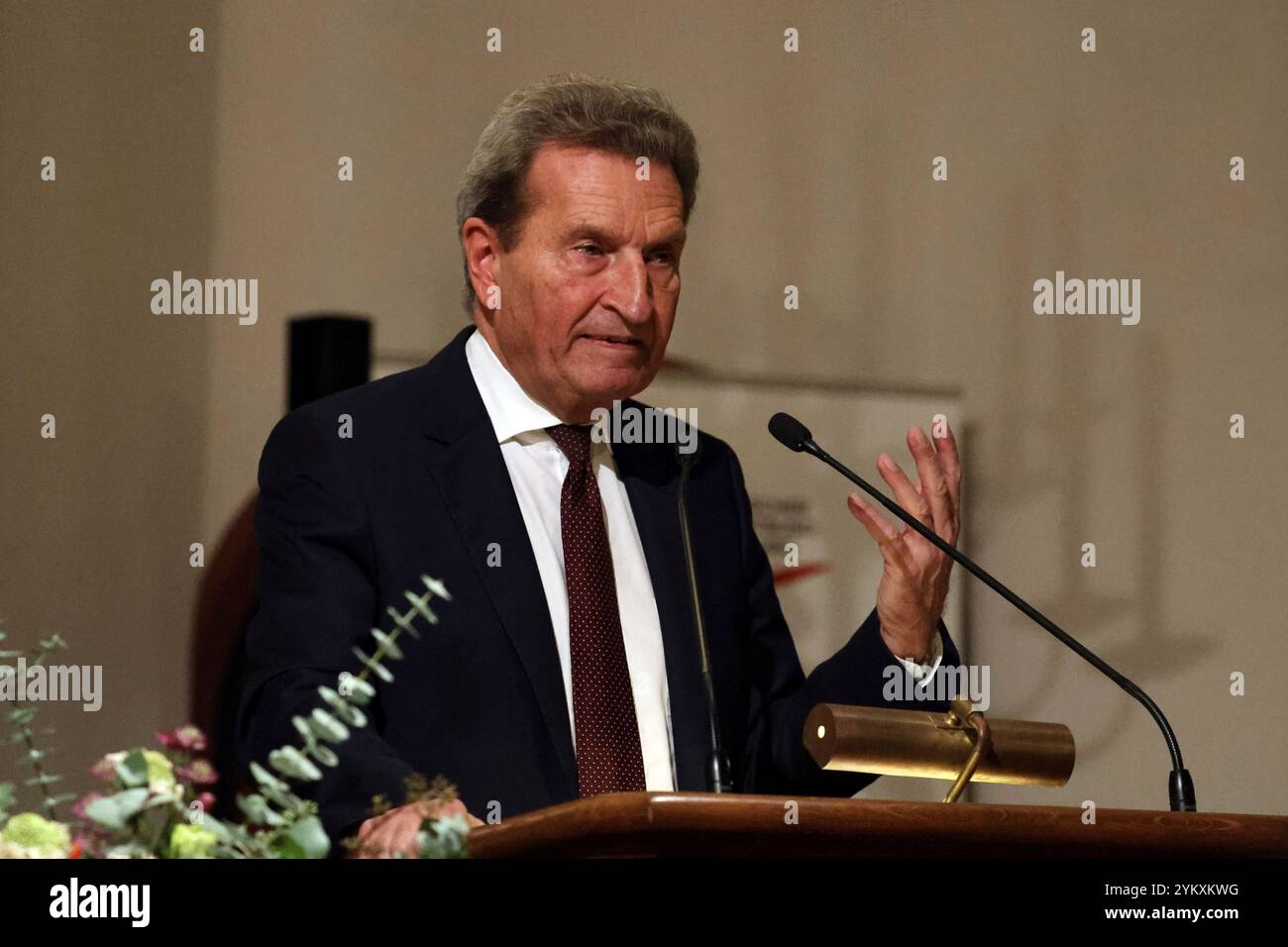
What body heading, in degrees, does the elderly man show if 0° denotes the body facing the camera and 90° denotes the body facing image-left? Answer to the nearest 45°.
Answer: approximately 315°

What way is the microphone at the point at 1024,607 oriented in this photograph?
to the viewer's left

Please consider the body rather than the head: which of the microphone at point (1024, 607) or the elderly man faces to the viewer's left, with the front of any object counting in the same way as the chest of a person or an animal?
the microphone

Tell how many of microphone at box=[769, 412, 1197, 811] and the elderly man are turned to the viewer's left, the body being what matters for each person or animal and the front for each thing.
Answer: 1
